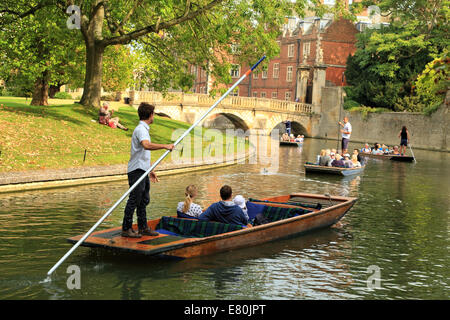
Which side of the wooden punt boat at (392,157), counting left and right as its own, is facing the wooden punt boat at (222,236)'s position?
left

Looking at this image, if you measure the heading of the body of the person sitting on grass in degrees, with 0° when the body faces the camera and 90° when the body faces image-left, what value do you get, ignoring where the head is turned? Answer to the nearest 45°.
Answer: approximately 315°

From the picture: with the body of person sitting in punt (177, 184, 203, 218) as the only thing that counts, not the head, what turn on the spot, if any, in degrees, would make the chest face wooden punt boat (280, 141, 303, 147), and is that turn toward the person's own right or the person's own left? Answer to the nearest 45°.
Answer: approximately 45° to the person's own left

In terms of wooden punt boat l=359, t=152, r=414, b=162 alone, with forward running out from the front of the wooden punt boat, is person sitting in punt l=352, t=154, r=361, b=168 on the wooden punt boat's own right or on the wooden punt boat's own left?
on the wooden punt boat's own left

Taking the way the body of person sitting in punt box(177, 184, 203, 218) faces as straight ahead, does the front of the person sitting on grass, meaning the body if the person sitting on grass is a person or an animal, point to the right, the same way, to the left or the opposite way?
to the right

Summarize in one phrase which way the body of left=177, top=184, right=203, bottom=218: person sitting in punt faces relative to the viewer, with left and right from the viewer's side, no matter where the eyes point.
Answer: facing away from the viewer and to the right of the viewer

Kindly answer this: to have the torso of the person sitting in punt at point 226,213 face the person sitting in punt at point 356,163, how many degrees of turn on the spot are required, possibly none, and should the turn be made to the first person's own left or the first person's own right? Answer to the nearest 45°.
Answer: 0° — they already face them

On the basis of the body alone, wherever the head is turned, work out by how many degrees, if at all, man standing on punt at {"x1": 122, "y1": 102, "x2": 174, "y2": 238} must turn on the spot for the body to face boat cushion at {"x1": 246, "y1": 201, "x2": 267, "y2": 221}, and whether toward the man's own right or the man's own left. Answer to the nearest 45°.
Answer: approximately 45° to the man's own left

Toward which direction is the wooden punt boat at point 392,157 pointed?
to the viewer's left

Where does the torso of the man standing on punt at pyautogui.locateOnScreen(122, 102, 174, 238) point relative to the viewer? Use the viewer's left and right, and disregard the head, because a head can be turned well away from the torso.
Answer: facing to the right of the viewer
